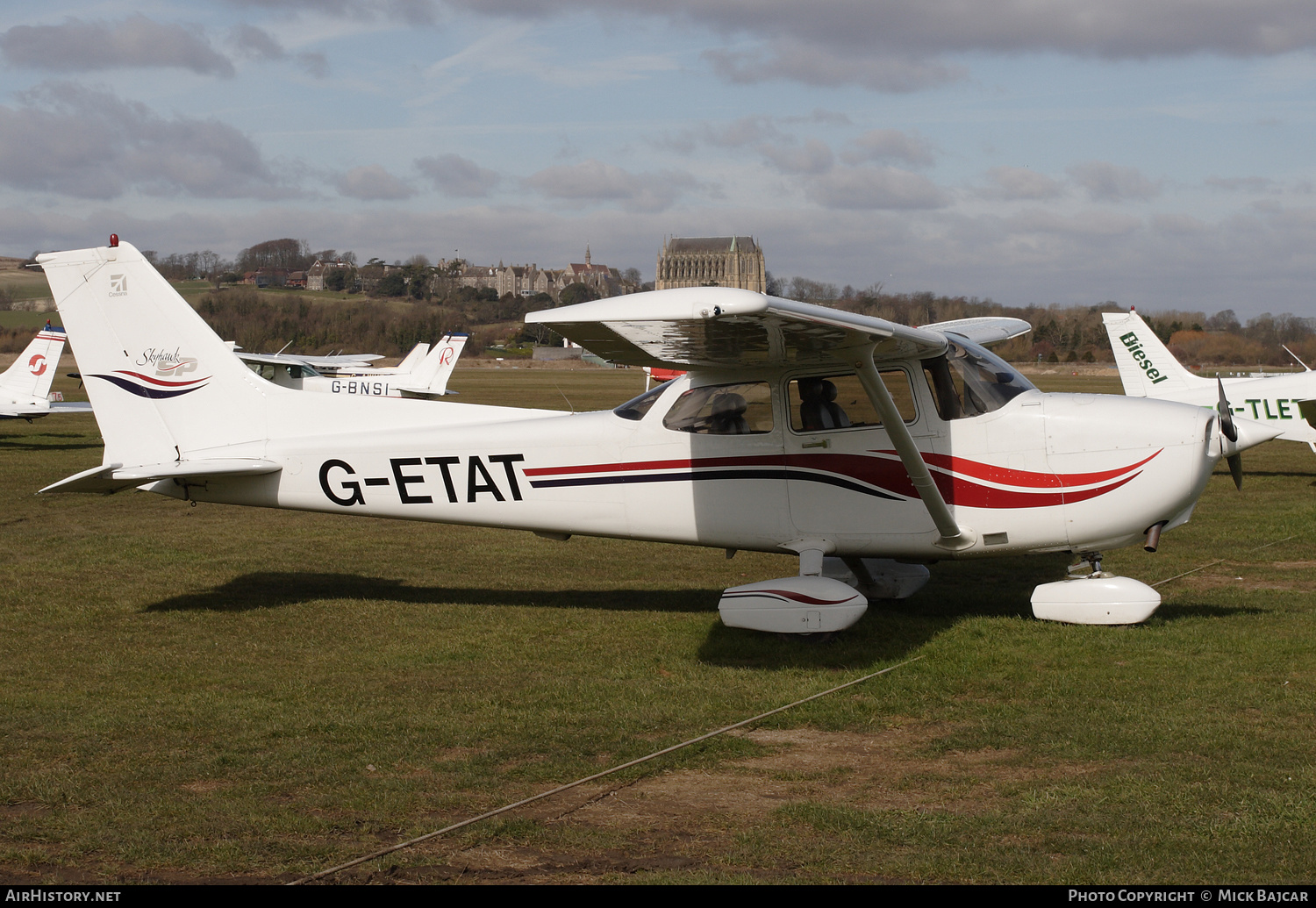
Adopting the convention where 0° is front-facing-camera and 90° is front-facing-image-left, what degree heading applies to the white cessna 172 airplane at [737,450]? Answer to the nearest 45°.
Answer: approximately 270°

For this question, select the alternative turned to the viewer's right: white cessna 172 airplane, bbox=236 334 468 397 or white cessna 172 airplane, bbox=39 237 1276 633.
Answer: white cessna 172 airplane, bbox=39 237 1276 633

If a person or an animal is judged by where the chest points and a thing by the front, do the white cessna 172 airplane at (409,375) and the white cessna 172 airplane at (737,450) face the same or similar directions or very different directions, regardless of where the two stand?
very different directions

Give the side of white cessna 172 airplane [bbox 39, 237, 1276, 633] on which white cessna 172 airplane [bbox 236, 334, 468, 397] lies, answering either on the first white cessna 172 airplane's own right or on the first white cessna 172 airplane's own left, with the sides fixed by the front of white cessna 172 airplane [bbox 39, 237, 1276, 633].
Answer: on the first white cessna 172 airplane's own left

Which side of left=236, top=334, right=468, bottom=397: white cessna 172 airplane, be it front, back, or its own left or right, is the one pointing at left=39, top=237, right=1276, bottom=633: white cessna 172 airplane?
left

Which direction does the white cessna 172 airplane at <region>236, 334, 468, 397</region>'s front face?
to the viewer's left

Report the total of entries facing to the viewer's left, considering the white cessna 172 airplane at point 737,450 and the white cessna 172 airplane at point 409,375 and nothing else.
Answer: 1
